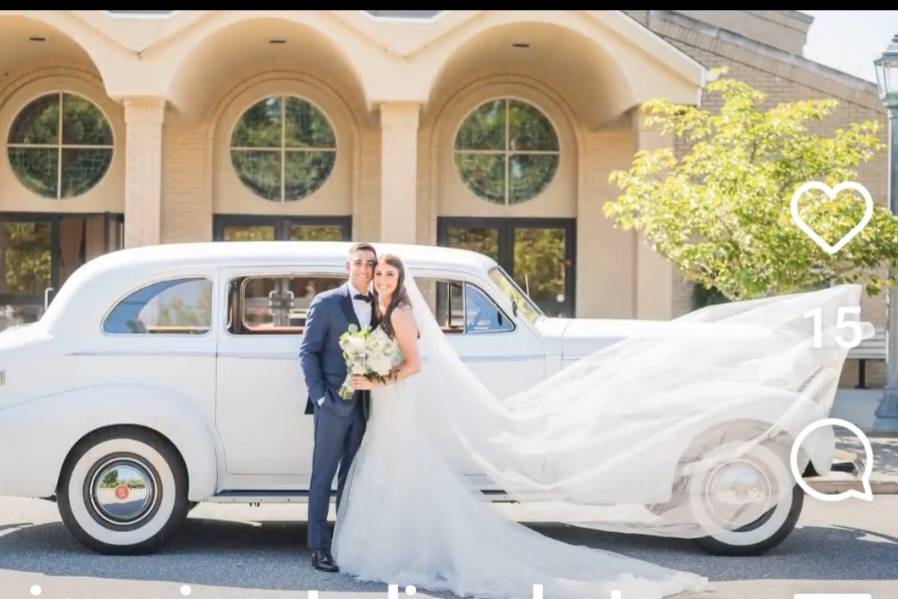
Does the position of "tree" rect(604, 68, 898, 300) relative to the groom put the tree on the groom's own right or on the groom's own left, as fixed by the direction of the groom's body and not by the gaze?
on the groom's own left

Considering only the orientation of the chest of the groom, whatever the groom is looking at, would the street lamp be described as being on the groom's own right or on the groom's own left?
on the groom's own left

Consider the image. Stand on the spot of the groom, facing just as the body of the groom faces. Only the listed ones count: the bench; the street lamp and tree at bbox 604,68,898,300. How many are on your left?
3

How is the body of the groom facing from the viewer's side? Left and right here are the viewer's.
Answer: facing the viewer and to the right of the viewer

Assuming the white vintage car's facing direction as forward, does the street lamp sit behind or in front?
in front

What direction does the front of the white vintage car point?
to the viewer's right

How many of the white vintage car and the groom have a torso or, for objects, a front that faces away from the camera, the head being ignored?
0

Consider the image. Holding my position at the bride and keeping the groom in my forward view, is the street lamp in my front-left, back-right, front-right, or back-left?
back-right

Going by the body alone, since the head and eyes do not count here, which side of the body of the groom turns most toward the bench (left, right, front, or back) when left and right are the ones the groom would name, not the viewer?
left
